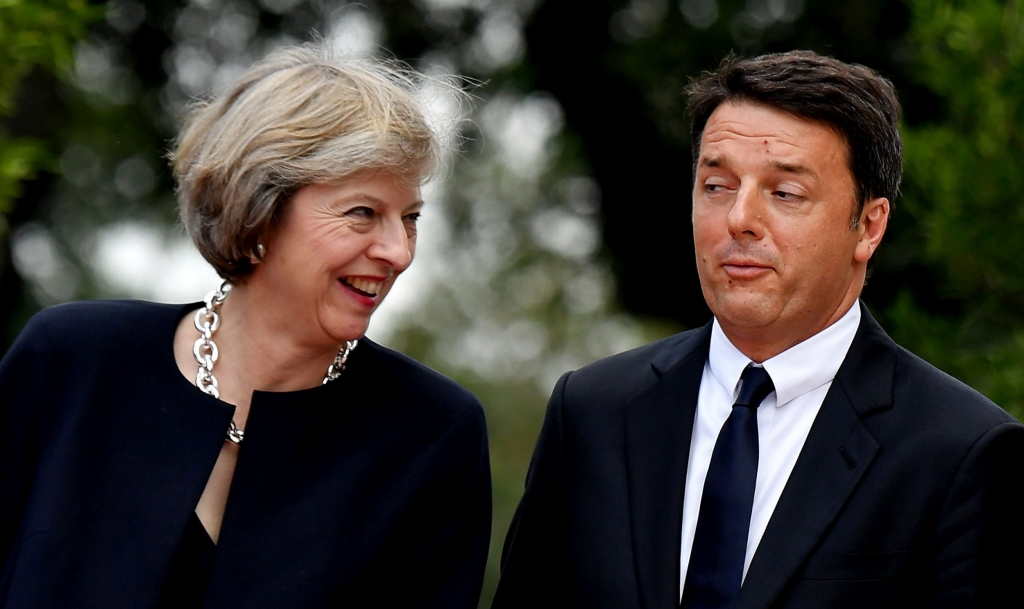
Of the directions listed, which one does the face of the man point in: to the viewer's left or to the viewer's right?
to the viewer's left

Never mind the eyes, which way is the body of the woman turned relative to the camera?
toward the camera

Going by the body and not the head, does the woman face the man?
no

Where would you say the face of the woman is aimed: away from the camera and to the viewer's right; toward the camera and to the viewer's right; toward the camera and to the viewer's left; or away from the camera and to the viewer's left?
toward the camera and to the viewer's right
